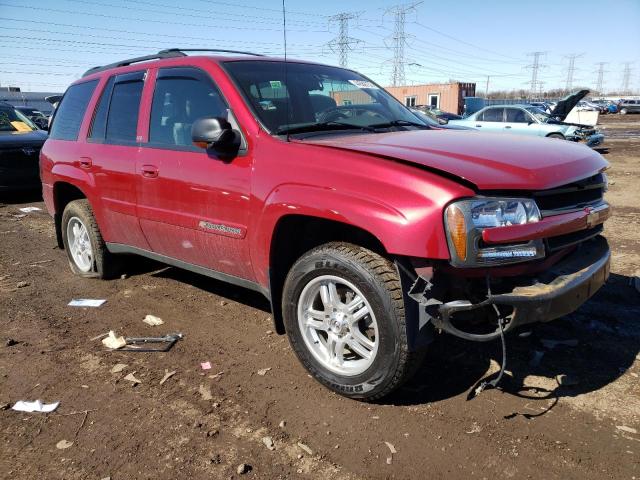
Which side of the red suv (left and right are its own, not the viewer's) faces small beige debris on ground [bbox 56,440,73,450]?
right

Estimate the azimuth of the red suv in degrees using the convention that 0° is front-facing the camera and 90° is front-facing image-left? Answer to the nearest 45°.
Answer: approximately 315°

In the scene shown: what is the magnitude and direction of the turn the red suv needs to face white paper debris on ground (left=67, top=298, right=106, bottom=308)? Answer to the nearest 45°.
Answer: approximately 180°

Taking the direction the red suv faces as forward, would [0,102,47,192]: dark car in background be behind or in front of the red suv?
behind
